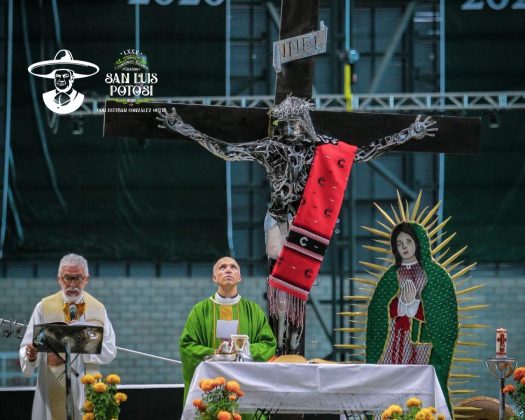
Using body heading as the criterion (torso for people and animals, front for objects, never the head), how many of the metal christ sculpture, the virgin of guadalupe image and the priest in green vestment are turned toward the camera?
3

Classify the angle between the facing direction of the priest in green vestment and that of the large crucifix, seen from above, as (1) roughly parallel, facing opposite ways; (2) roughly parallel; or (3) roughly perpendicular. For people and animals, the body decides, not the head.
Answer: roughly parallel

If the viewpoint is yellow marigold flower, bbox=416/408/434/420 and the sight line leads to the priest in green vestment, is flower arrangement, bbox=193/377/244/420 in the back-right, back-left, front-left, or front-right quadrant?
front-left

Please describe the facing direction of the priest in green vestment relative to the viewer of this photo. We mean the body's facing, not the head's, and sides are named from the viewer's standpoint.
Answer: facing the viewer

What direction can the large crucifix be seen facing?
toward the camera

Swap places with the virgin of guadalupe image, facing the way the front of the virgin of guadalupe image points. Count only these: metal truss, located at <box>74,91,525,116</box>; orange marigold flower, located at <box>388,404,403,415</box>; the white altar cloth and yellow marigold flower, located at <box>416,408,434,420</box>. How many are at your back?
1

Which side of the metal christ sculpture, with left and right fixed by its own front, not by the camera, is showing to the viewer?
front
